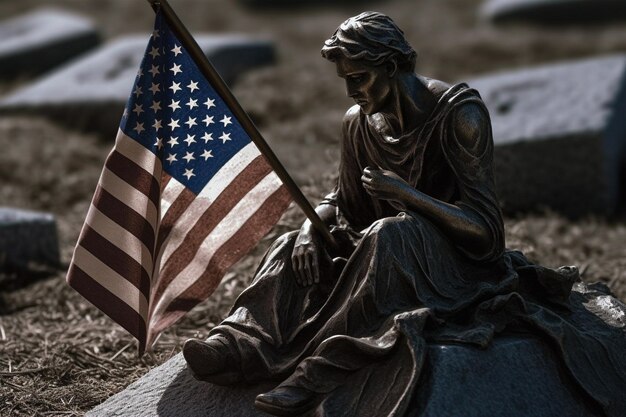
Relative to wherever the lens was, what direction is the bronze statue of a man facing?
facing the viewer and to the left of the viewer

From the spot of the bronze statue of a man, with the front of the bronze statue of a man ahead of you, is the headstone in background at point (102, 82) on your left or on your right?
on your right

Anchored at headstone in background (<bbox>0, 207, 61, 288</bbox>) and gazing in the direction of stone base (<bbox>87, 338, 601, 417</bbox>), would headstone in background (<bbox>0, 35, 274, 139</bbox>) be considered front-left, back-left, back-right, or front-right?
back-left

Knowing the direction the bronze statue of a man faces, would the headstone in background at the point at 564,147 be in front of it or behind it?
behind

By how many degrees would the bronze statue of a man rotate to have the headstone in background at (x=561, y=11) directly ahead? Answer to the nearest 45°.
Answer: approximately 135° to its right

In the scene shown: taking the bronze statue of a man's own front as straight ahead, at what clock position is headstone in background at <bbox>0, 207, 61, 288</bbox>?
The headstone in background is roughly at 3 o'clock from the bronze statue of a man.
